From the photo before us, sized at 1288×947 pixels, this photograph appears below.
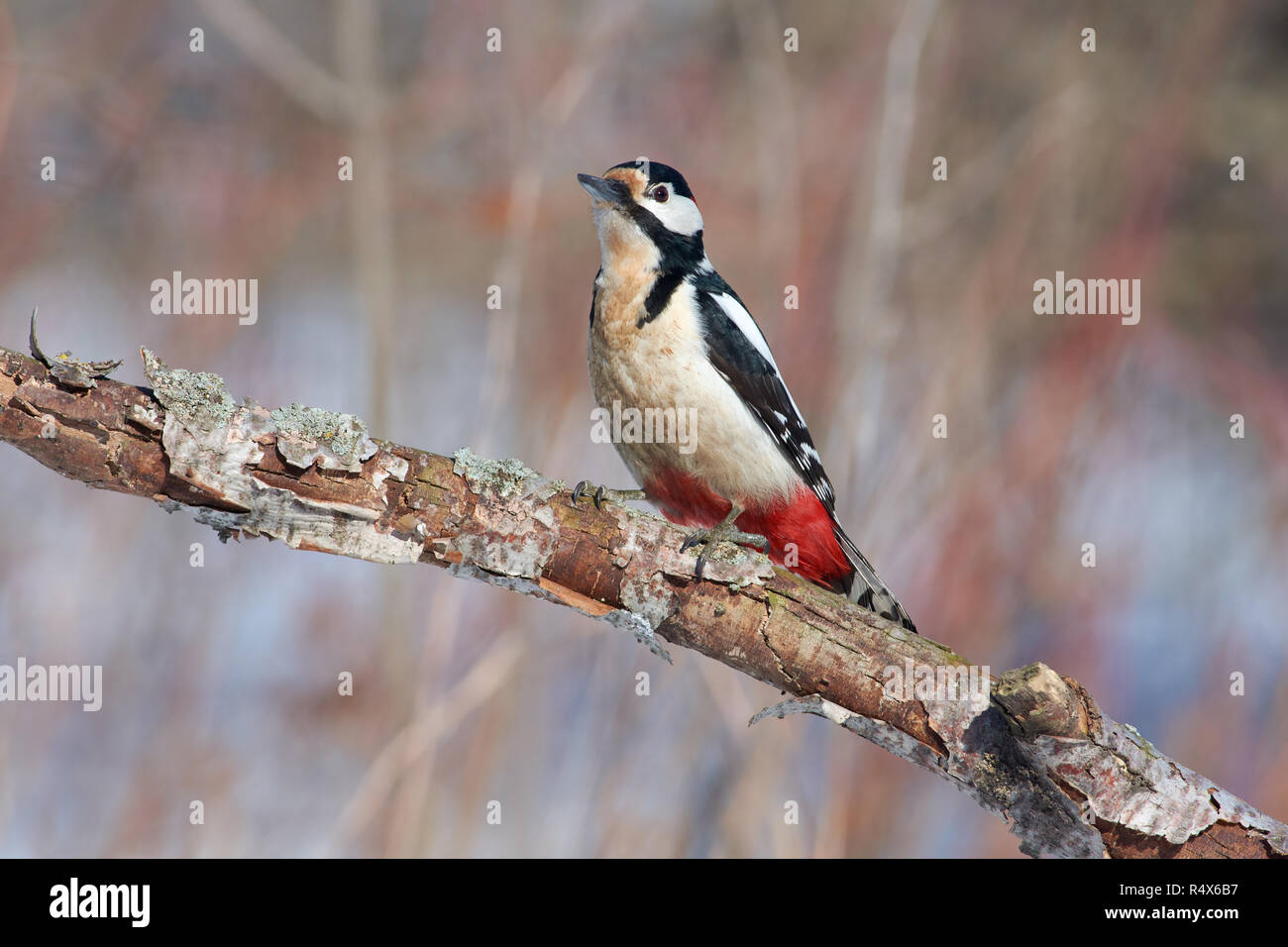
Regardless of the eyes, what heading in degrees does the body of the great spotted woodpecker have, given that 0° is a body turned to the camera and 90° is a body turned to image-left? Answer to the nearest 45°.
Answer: approximately 45°
